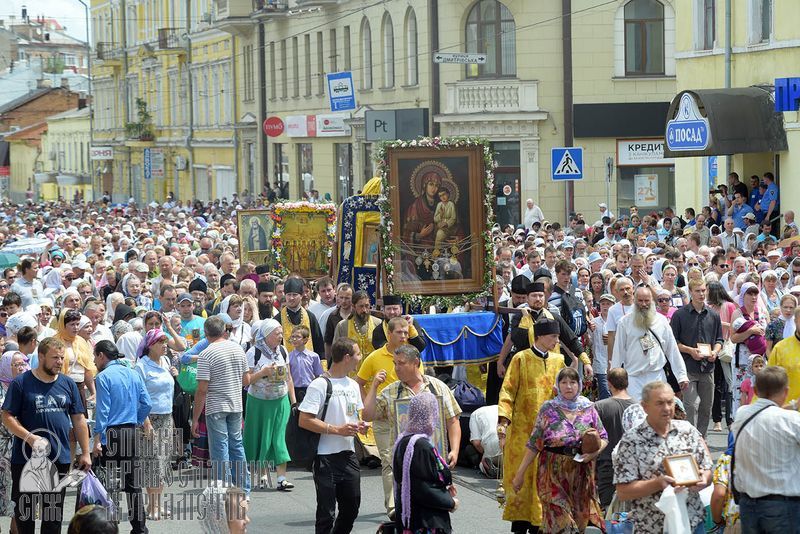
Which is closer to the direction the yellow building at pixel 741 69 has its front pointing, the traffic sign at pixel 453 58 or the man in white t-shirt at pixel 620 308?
the man in white t-shirt

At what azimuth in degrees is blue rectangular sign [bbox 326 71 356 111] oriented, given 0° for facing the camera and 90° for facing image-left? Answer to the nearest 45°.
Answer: approximately 0°

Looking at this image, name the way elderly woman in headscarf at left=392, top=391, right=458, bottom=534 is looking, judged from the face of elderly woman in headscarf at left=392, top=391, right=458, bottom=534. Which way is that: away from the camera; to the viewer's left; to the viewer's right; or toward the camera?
away from the camera

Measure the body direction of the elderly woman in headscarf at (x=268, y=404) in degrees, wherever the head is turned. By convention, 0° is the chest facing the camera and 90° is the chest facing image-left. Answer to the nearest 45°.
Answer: approximately 315°

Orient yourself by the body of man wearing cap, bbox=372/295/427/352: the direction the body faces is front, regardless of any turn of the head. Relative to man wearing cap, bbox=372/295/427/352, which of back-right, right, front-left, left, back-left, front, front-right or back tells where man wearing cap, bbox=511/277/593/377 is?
front-left

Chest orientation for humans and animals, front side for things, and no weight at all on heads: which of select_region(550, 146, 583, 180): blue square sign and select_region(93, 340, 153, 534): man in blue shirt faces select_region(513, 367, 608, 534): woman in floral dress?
the blue square sign

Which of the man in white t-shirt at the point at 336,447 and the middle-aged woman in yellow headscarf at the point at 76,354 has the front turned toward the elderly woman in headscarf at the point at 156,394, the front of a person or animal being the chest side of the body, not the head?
the middle-aged woman in yellow headscarf at the point at 76,354

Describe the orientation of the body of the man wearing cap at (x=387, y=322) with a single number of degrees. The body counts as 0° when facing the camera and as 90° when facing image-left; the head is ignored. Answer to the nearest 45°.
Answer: approximately 0°

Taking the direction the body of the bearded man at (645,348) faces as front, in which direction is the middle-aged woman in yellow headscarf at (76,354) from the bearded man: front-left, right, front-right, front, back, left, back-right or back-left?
right

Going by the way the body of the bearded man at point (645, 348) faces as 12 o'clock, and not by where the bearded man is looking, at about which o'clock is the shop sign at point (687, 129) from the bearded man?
The shop sign is roughly at 6 o'clock from the bearded man.

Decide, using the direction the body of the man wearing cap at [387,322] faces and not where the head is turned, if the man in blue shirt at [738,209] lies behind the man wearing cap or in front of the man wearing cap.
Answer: behind

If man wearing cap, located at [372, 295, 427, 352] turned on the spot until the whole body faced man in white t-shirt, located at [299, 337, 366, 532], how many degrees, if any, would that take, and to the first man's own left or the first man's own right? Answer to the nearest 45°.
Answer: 0° — they already face them
